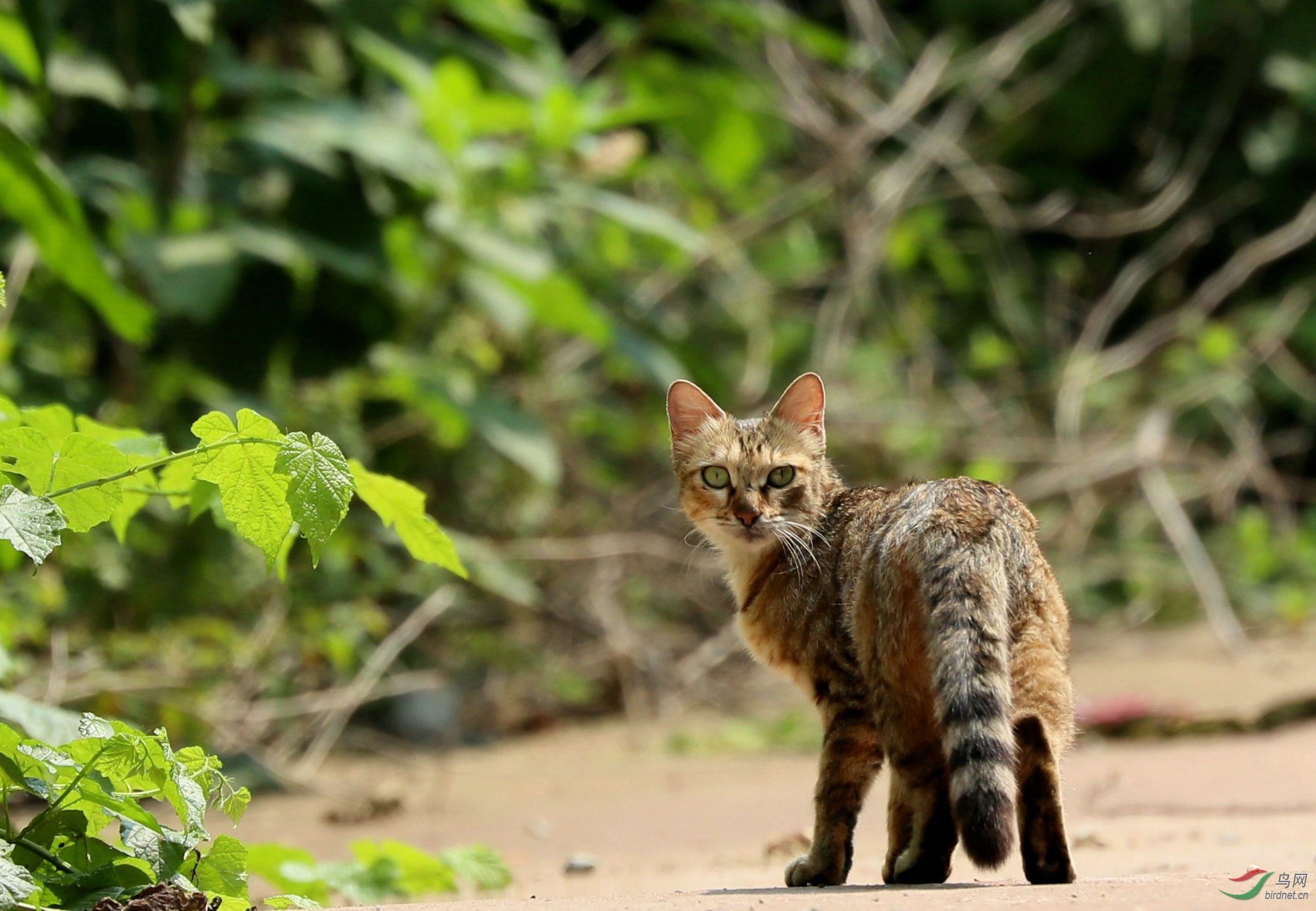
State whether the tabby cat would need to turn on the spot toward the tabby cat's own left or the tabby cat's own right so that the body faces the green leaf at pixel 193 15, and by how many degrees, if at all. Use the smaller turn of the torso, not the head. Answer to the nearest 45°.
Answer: approximately 45° to the tabby cat's own left

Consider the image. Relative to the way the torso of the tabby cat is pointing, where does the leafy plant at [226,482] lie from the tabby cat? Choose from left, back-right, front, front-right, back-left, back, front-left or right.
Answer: left

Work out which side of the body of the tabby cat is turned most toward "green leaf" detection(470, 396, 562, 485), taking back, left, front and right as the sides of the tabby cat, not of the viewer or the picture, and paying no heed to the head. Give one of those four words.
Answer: front

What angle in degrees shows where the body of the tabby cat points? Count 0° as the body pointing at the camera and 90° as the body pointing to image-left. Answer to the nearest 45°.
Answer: approximately 135°

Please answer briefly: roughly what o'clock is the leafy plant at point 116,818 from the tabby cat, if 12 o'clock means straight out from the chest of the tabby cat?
The leafy plant is roughly at 10 o'clock from the tabby cat.

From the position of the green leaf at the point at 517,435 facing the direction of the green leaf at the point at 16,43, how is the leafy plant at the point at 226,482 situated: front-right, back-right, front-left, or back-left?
front-left

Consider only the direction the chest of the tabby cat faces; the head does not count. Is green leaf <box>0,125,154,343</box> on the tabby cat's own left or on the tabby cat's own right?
on the tabby cat's own left
